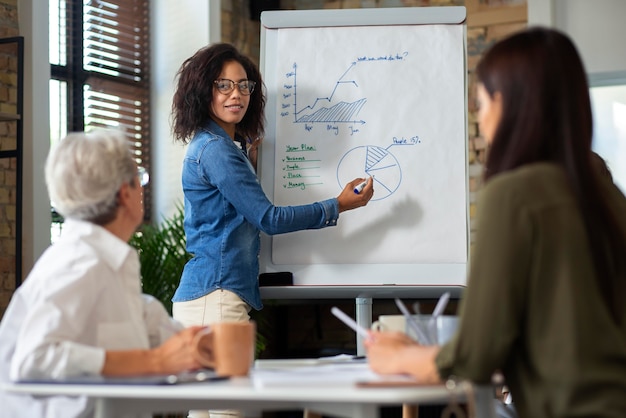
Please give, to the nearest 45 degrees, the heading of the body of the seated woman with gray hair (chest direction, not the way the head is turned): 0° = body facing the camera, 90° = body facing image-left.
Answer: approximately 270°

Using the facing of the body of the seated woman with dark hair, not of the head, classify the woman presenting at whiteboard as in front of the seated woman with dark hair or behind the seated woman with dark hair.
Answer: in front

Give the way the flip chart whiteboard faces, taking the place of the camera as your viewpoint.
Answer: facing the viewer

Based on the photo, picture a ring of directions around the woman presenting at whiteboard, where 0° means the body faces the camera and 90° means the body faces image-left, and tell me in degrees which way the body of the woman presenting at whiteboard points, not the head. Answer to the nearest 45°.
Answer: approximately 270°

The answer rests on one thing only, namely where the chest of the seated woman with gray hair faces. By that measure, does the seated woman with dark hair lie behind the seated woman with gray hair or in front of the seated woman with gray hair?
in front

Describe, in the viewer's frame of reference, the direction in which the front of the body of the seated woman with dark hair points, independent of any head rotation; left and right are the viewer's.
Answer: facing away from the viewer and to the left of the viewer

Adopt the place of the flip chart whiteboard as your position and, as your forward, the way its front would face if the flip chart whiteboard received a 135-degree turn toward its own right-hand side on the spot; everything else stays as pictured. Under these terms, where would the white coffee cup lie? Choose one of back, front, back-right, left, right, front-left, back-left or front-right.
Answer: back-left

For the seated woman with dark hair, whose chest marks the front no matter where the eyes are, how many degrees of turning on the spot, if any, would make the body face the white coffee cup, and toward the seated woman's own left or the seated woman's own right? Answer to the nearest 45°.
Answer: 0° — they already face it

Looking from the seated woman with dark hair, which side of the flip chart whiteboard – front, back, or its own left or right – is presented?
front

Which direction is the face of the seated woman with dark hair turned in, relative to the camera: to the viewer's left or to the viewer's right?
to the viewer's left

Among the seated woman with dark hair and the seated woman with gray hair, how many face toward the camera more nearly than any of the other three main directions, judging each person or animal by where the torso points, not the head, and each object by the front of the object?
0

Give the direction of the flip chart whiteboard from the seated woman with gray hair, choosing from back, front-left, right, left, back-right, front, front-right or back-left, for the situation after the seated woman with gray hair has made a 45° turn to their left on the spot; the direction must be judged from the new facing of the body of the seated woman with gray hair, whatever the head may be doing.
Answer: front

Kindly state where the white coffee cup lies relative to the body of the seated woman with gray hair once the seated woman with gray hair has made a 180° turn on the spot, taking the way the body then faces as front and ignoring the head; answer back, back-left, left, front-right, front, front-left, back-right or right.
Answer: back
